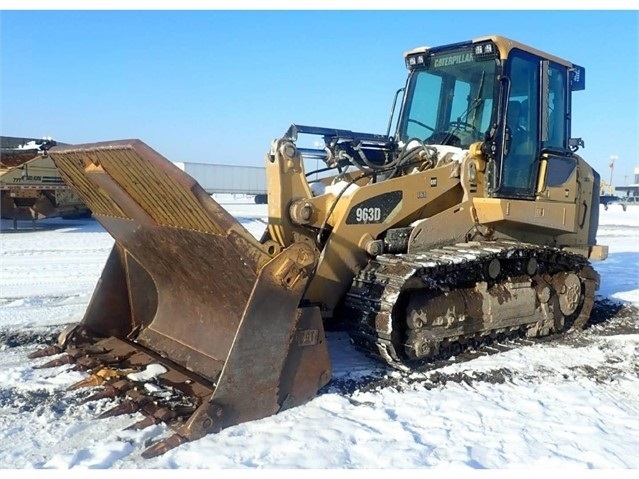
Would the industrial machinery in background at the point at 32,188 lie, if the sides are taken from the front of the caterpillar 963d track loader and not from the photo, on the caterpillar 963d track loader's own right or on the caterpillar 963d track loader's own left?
on the caterpillar 963d track loader's own right

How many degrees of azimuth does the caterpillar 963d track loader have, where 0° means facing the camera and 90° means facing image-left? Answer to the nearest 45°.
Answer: approximately 45°

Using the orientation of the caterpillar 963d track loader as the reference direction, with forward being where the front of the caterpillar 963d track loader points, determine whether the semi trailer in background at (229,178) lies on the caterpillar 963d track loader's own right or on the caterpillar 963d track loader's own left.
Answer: on the caterpillar 963d track loader's own right
